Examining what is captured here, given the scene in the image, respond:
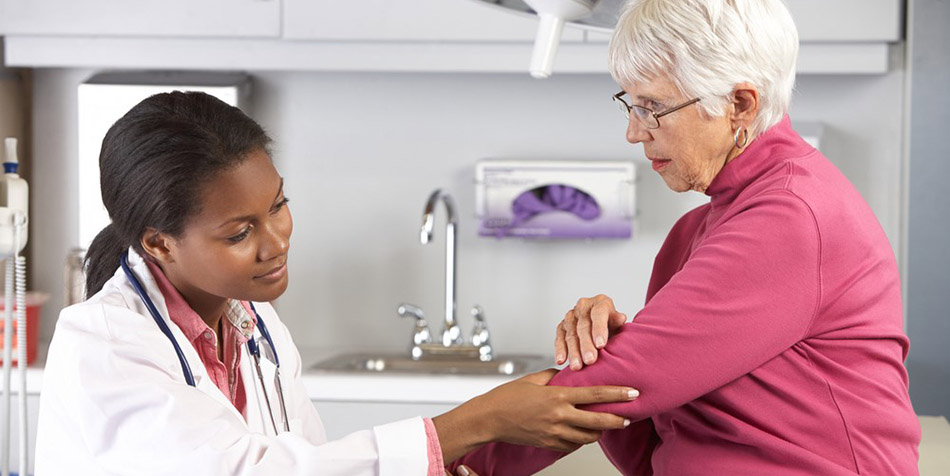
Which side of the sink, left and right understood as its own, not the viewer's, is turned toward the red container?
right

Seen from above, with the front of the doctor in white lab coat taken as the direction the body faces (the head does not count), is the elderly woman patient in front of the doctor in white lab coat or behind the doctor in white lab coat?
in front

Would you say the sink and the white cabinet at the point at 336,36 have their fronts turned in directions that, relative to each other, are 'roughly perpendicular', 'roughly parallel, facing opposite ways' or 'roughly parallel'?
roughly parallel

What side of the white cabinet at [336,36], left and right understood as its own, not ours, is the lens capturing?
front

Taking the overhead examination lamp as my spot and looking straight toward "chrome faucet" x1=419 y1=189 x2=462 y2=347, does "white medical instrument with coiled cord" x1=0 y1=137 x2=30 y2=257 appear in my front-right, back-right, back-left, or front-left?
front-left

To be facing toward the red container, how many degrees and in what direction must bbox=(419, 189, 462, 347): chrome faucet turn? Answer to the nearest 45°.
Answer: approximately 45° to its right

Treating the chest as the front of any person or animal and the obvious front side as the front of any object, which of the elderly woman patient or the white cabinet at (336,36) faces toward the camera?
the white cabinet

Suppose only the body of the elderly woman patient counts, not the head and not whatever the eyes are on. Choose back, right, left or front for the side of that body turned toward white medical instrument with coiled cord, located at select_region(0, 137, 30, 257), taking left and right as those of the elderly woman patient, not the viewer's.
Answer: front

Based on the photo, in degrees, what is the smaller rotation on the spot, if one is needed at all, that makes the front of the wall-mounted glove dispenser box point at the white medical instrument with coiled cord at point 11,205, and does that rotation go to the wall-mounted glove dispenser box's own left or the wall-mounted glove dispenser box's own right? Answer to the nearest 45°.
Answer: approximately 45° to the wall-mounted glove dispenser box's own right

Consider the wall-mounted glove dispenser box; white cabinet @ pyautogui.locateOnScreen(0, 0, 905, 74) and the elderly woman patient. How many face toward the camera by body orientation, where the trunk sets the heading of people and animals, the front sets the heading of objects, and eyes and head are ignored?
2

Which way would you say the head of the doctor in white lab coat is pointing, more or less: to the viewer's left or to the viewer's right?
to the viewer's right

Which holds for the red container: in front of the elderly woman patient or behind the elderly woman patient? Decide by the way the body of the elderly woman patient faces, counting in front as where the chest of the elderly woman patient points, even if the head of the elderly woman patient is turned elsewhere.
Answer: in front

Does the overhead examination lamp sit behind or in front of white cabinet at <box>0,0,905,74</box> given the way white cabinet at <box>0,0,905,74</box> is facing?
in front
